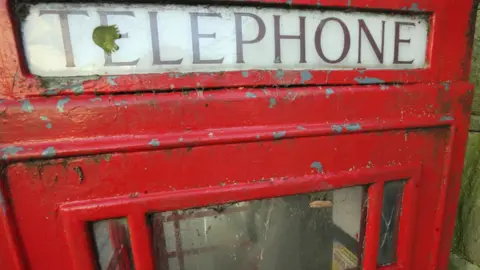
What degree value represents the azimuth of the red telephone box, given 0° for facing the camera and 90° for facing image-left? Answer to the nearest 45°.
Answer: approximately 0°
